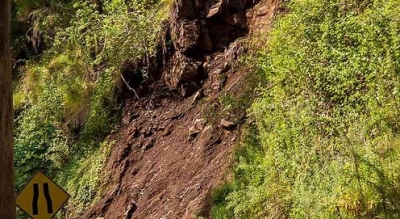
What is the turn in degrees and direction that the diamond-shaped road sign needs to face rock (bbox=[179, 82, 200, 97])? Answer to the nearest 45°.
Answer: approximately 135° to its left

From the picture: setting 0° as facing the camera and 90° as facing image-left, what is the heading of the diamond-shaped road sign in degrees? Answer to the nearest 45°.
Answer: approximately 0°

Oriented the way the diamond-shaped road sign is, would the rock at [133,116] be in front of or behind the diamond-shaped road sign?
behind

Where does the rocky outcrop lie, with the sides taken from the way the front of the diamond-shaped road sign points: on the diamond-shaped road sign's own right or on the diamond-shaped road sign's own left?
on the diamond-shaped road sign's own left

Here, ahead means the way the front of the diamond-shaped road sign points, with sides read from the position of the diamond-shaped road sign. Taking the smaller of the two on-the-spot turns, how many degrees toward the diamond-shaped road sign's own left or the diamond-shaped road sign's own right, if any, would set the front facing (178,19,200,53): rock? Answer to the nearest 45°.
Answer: approximately 135° to the diamond-shaped road sign's own left

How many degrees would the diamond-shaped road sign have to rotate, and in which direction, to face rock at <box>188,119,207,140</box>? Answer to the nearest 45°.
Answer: approximately 135° to its left

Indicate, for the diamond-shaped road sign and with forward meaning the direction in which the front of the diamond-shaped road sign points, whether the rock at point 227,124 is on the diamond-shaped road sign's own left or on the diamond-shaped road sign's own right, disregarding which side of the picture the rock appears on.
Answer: on the diamond-shaped road sign's own left

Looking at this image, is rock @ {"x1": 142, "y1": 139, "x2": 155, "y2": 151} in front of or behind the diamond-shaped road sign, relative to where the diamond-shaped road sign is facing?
behind
